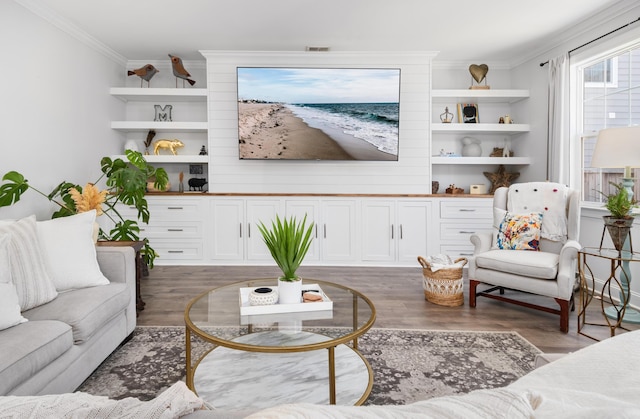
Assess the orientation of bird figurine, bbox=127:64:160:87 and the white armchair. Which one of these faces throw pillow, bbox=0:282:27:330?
the white armchair

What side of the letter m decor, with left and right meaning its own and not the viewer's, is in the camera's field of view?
front

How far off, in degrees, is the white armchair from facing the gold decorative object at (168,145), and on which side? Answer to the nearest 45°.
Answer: approximately 45° to its right

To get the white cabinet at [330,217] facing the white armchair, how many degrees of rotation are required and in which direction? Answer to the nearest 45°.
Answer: approximately 45° to its left

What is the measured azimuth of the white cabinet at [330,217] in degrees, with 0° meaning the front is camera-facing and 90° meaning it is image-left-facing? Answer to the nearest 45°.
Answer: approximately 0°

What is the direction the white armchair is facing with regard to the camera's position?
facing the viewer and to the left of the viewer

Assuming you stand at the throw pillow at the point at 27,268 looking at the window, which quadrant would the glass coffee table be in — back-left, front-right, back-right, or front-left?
front-right

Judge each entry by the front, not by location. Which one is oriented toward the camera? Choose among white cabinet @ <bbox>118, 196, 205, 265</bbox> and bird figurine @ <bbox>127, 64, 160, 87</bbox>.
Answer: the white cabinet

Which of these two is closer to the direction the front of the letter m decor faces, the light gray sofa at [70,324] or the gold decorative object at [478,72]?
the light gray sofa

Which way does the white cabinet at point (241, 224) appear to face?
toward the camera

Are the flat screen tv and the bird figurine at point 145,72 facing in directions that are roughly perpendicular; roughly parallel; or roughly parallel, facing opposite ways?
roughly perpendicular

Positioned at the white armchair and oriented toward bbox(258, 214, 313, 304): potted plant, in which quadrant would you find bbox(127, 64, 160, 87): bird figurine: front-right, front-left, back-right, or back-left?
front-right

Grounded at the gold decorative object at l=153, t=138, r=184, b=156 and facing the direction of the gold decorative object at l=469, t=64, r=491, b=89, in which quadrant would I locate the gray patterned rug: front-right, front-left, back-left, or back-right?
front-right

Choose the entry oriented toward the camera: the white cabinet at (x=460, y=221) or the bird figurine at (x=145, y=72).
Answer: the white cabinet

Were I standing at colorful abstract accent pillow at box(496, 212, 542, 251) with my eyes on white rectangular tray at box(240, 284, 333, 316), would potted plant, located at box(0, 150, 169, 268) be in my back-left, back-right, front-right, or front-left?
front-right

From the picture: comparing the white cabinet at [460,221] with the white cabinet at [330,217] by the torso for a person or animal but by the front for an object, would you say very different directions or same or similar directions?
same or similar directions

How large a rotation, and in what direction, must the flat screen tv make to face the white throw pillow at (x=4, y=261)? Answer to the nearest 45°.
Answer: approximately 45° to its right

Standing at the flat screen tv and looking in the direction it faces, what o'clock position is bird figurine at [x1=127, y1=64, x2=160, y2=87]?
The bird figurine is roughly at 3 o'clock from the flat screen tv.

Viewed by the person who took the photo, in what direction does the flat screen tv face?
facing the viewer
